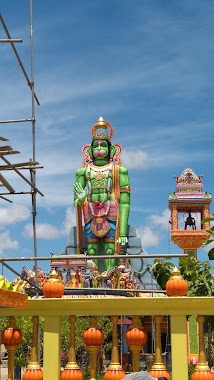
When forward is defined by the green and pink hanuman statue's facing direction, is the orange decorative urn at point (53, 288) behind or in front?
in front

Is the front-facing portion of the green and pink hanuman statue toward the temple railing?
yes

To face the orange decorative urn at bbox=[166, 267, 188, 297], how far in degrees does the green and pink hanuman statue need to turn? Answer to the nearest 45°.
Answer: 0° — it already faces it

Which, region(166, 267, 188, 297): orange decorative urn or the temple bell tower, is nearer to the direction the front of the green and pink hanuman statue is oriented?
the orange decorative urn

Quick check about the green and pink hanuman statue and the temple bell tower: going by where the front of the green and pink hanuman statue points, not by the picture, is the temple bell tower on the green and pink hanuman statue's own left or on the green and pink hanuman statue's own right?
on the green and pink hanuman statue's own left

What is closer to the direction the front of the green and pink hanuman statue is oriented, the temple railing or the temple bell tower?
the temple railing

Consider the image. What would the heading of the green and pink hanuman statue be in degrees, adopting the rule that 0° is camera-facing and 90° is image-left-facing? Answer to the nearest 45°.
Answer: approximately 0°

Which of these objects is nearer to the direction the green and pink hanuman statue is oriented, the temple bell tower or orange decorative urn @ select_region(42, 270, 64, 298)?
the orange decorative urn

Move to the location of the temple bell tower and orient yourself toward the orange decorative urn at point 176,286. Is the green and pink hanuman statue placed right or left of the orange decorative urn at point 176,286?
right
